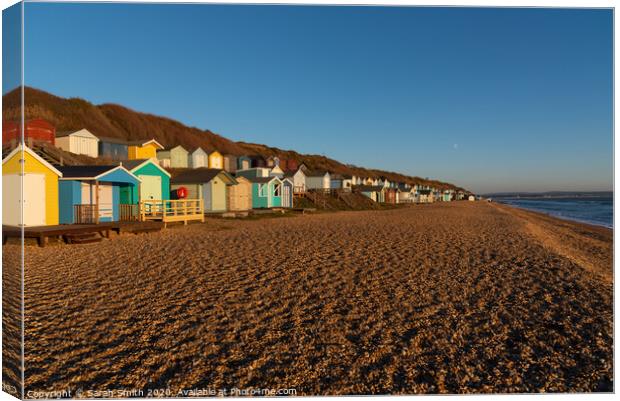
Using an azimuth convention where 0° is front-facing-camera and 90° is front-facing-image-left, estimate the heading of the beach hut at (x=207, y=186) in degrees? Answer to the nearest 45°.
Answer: approximately 315°

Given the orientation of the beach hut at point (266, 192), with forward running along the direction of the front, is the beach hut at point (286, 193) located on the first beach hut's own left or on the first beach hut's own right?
on the first beach hut's own left

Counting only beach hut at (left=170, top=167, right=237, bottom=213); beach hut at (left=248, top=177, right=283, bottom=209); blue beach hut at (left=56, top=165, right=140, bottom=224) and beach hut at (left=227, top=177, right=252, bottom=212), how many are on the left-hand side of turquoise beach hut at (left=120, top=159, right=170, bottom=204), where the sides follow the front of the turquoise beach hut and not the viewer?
3

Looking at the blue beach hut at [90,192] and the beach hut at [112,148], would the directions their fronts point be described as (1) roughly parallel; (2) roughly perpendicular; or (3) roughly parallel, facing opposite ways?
roughly parallel

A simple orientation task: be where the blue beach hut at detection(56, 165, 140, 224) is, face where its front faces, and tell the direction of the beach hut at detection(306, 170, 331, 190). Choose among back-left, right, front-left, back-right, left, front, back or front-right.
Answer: left

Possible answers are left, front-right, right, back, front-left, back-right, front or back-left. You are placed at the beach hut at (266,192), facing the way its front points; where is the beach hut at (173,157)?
back

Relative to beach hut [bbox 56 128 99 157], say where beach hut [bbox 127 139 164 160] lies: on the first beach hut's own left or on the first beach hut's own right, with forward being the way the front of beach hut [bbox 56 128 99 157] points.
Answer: on the first beach hut's own left

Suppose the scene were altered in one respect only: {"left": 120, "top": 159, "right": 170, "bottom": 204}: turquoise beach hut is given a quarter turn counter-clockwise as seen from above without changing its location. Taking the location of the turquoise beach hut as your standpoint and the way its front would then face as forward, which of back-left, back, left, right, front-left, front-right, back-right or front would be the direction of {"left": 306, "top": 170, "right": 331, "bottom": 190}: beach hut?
front

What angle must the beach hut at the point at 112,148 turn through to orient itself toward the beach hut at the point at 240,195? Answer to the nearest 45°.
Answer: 0° — it already faces it

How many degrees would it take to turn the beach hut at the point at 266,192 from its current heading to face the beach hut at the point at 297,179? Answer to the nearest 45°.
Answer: approximately 135° to its left

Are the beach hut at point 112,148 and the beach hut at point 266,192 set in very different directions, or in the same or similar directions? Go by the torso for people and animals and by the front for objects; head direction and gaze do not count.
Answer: same or similar directions
